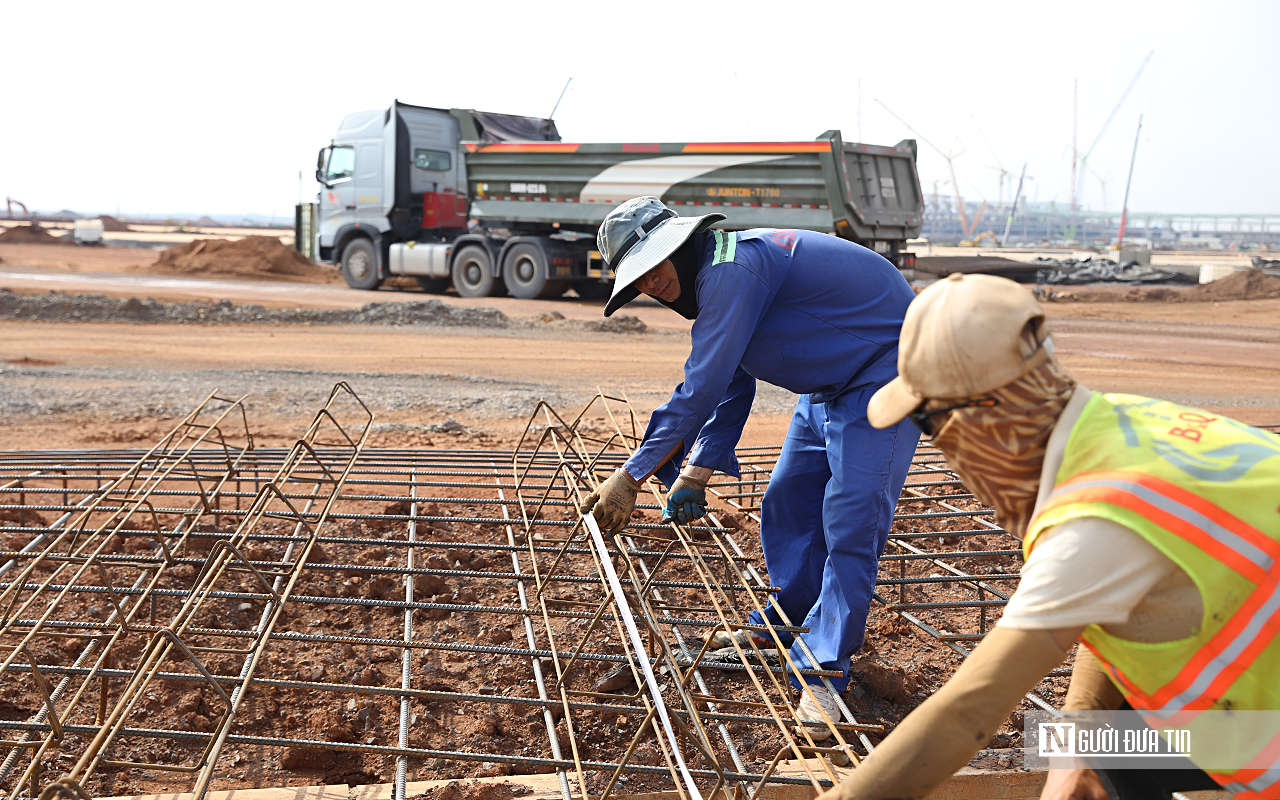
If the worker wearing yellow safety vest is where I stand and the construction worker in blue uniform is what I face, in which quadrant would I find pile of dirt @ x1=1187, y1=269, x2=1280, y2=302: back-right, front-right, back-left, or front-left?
front-right

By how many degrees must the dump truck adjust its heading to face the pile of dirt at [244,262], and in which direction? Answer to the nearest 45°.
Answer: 0° — it already faces it

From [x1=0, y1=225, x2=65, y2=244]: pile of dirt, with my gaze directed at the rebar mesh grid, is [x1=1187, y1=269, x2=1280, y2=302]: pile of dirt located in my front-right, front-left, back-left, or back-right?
front-left

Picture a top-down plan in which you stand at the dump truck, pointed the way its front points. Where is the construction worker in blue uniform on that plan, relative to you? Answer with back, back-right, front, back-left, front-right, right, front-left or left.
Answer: back-left

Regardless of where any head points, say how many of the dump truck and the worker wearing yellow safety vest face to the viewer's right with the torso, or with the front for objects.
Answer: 0

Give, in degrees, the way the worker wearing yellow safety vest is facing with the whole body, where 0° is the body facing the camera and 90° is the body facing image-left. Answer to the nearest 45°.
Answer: approximately 90°

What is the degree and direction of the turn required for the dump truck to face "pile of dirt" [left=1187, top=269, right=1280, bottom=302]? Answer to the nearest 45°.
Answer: approximately 135° to its right

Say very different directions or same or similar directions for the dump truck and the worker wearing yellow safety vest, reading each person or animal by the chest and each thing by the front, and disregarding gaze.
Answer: same or similar directions

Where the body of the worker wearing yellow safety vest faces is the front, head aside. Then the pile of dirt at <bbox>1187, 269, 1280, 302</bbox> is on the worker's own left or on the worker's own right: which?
on the worker's own right

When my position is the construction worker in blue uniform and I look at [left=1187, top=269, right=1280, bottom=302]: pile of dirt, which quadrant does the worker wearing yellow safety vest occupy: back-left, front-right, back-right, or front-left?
back-right

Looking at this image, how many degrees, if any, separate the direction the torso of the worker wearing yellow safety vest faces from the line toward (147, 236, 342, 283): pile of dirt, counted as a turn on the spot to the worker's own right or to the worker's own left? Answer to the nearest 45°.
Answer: approximately 45° to the worker's own right

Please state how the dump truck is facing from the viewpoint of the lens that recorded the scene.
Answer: facing away from the viewer and to the left of the viewer
